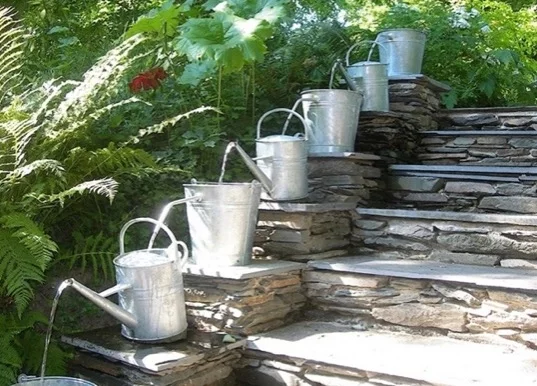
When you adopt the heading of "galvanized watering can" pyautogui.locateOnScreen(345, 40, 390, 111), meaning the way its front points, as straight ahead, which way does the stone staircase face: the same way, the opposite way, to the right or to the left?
to the left

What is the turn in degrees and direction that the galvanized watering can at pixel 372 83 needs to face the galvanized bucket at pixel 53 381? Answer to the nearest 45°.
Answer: approximately 45° to its left

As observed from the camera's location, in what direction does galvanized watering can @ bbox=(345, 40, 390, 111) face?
facing to the left of the viewer

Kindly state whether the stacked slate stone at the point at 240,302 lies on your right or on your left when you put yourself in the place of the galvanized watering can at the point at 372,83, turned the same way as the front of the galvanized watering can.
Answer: on your left

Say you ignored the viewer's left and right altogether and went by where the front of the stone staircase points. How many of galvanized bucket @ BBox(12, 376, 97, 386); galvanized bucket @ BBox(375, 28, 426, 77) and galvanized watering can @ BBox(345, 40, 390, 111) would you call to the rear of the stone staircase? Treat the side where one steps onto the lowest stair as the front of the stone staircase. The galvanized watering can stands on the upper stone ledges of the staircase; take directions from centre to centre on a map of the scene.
2

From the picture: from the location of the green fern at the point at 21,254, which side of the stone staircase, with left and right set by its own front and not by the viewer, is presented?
right

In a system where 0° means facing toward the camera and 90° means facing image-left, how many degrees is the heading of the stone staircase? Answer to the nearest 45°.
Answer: approximately 0°

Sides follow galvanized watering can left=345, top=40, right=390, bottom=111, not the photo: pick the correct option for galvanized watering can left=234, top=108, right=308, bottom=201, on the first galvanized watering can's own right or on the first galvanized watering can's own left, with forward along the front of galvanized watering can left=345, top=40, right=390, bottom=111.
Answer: on the first galvanized watering can's own left

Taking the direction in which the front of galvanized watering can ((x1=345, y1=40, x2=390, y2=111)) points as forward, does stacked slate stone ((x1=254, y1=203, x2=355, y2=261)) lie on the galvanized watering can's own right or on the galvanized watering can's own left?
on the galvanized watering can's own left

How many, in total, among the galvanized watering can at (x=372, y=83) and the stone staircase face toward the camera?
1

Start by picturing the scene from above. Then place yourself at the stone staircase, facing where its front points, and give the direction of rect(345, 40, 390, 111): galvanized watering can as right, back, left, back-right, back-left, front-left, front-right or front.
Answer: back
